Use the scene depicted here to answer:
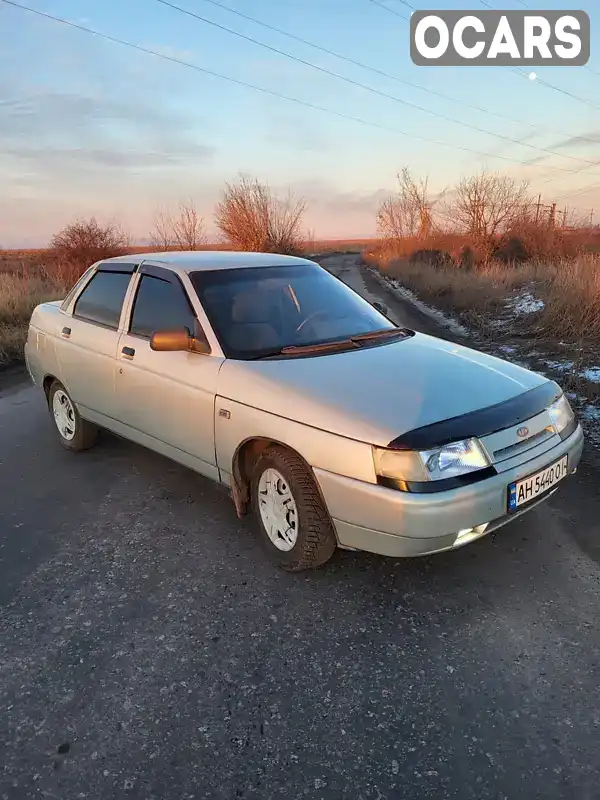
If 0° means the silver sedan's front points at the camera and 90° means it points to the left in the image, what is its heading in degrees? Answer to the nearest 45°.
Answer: approximately 315°

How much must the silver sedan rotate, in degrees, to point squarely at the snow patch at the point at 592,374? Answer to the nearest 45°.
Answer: approximately 90° to its left

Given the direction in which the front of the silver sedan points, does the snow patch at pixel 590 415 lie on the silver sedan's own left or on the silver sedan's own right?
on the silver sedan's own left

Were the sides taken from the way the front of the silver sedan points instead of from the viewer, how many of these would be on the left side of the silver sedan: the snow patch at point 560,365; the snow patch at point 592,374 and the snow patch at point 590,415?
3

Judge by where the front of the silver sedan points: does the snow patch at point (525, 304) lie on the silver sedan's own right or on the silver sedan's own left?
on the silver sedan's own left

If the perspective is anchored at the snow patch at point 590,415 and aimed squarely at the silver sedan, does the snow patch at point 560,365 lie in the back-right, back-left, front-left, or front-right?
back-right

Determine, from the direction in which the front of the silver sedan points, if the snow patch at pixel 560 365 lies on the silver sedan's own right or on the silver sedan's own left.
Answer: on the silver sedan's own left

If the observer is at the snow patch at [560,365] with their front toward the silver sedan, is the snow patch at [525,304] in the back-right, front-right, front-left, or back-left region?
back-right
